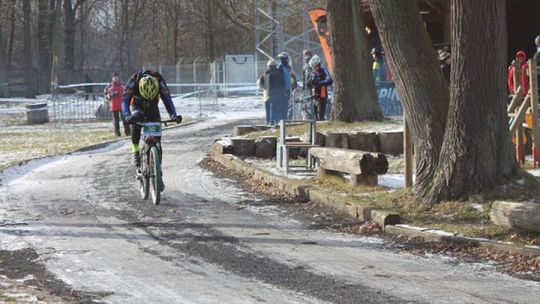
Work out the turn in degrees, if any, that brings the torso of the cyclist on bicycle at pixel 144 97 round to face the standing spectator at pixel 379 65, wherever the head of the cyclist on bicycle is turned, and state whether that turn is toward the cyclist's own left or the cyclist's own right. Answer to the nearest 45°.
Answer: approximately 135° to the cyclist's own left

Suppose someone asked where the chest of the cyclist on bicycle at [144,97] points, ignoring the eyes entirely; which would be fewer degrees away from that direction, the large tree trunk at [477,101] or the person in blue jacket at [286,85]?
the large tree trunk

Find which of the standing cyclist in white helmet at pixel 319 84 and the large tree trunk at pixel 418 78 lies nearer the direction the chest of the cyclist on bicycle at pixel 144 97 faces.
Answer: the large tree trunk

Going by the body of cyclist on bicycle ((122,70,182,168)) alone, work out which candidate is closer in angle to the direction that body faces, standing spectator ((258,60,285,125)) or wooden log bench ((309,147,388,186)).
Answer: the wooden log bench

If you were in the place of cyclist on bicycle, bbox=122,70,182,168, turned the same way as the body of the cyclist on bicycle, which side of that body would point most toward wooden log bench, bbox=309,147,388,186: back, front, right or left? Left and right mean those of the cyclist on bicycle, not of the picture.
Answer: left

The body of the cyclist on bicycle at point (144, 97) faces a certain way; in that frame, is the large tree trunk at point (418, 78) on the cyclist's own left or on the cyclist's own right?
on the cyclist's own left

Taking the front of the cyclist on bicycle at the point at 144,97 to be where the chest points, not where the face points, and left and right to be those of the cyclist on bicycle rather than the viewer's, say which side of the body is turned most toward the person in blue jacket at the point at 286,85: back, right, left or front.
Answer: back

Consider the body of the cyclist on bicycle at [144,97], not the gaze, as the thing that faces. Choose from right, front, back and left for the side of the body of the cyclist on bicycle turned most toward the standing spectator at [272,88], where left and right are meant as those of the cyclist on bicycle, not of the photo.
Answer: back

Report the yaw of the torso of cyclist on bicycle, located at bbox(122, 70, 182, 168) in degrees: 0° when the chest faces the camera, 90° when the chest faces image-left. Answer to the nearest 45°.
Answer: approximately 0°

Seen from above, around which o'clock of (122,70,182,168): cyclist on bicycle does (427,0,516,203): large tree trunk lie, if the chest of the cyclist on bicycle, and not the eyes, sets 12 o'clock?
The large tree trunk is roughly at 10 o'clock from the cyclist on bicycle.
